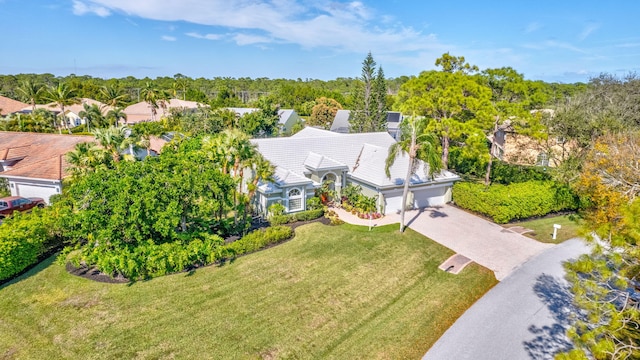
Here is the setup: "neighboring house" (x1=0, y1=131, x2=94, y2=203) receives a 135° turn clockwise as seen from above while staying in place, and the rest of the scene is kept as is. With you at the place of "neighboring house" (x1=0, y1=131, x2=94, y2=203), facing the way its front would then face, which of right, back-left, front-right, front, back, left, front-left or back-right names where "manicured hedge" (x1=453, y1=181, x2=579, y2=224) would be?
back

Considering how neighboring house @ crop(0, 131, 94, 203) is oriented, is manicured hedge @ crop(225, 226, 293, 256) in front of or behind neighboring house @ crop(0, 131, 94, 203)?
in front

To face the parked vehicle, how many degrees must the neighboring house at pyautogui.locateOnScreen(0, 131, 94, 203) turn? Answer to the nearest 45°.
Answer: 0° — it already faces it

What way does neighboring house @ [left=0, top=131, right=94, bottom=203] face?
toward the camera

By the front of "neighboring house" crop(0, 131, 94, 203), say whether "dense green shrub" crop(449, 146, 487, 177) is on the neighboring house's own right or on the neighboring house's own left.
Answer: on the neighboring house's own left

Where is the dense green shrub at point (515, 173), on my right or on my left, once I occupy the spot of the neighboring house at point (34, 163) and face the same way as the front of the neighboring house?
on my left

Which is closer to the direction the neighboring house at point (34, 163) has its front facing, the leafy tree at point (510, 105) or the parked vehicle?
the parked vehicle

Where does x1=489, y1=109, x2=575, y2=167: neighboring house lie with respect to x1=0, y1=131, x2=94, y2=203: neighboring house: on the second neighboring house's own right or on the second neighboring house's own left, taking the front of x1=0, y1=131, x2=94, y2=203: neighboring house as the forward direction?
on the second neighboring house's own left

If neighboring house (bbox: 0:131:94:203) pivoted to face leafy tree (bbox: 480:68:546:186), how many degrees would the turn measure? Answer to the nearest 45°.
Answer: approximately 45° to its left

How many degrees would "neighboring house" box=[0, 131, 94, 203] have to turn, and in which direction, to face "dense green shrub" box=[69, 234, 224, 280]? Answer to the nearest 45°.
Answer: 0° — it already faces it

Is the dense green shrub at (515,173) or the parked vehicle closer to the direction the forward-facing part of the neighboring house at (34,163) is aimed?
the parked vehicle

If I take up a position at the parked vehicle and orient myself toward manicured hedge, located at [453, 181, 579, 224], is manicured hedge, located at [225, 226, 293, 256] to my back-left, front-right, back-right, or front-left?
front-right

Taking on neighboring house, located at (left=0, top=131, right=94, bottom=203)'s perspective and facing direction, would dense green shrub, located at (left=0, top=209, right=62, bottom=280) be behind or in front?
in front
